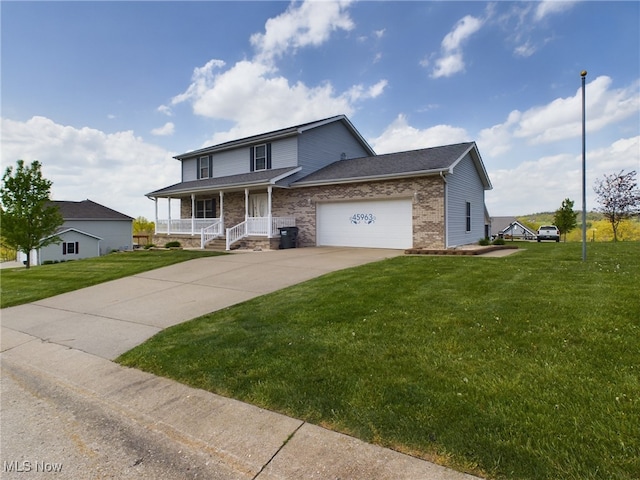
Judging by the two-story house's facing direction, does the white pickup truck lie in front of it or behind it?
behind

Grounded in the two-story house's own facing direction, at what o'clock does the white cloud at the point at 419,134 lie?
The white cloud is roughly at 6 o'clock from the two-story house.
